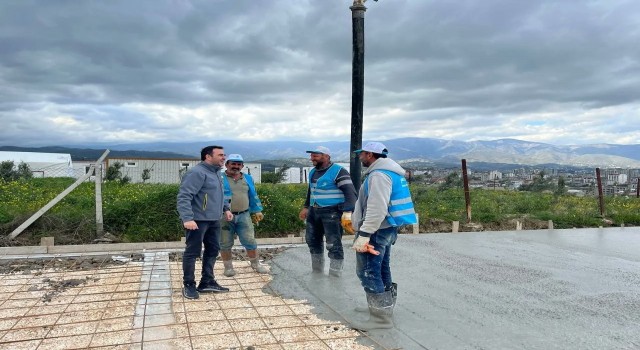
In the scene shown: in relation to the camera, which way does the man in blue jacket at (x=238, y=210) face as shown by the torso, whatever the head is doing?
toward the camera

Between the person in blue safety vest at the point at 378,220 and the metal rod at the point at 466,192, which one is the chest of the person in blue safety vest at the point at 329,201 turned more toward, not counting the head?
the person in blue safety vest at the point at 378,220

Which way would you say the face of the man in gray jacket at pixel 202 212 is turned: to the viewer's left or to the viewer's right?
to the viewer's right

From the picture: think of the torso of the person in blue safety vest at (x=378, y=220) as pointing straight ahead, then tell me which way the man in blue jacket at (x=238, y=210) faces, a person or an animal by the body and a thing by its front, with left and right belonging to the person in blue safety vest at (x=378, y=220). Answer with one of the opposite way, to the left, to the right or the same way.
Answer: to the left

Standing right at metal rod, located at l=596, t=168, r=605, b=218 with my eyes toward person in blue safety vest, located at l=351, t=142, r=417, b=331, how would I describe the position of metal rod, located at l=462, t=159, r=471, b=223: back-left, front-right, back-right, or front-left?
front-right

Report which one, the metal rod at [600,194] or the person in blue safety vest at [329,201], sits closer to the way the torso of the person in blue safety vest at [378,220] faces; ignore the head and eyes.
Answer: the person in blue safety vest at [329,201]

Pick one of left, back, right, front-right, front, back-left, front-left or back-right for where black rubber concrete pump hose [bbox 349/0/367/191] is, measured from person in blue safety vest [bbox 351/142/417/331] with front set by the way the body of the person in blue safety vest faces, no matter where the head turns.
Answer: right

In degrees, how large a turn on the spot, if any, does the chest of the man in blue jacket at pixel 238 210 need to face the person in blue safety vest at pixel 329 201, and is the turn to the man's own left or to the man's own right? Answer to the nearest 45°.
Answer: approximately 90° to the man's own left

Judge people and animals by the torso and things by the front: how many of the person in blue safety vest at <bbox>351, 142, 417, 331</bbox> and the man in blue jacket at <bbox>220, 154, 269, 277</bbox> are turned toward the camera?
1

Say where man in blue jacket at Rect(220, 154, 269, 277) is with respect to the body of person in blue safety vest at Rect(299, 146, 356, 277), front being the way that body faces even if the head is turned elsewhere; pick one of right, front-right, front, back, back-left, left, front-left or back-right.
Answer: front-right

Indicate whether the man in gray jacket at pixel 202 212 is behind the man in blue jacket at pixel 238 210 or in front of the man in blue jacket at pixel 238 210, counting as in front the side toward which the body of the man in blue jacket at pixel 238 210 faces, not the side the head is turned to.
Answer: in front

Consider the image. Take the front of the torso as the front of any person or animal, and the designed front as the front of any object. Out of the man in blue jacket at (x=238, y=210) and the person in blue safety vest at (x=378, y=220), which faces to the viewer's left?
the person in blue safety vest at (x=378, y=220)

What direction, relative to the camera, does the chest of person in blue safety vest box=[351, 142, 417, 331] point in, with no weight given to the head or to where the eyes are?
to the viewer's left

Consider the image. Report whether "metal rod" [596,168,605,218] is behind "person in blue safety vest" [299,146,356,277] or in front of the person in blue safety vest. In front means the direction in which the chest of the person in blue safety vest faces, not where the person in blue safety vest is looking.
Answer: behind
